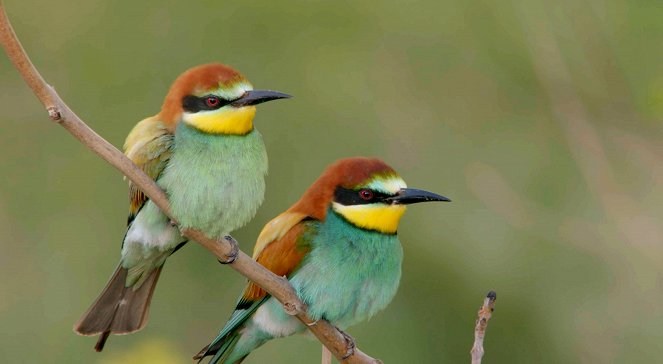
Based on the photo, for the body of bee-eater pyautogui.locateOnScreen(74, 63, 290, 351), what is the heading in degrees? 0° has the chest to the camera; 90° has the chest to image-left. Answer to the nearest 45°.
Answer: approximately 315°

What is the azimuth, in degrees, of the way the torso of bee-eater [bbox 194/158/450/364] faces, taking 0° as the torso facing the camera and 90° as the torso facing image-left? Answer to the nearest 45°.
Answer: approximately 315°

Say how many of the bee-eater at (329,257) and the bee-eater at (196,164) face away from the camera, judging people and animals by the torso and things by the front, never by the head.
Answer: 0
